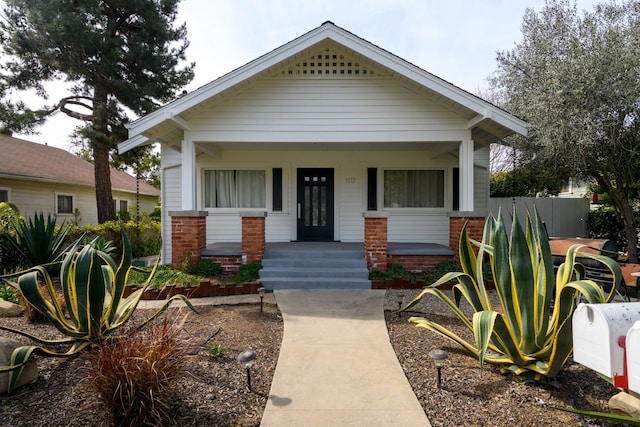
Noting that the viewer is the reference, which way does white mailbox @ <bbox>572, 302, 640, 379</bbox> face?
facing the viewer and to the left of the viewer

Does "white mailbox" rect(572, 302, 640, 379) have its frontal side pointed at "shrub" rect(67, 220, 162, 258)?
no

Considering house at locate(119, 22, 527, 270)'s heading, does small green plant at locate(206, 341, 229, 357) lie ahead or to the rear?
ahead

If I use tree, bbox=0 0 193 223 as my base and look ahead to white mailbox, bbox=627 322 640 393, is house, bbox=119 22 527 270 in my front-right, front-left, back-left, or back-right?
front-left

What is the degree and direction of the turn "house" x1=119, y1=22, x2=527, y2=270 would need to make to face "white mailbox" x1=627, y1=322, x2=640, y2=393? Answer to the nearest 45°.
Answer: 0° — it already faces it

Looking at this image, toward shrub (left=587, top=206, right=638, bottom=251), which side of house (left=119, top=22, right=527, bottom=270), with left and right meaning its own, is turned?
left

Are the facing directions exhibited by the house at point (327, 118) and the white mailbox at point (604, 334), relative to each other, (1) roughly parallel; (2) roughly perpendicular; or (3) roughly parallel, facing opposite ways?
roughly perpendicular

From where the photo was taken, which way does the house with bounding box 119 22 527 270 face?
toward the camera

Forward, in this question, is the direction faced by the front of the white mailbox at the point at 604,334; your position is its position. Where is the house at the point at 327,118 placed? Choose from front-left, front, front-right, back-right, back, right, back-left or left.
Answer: right

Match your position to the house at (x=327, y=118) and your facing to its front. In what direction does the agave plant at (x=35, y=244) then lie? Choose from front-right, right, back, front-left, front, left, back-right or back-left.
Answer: right

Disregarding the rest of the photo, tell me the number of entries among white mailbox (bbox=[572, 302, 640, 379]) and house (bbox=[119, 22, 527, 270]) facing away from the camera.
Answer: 0

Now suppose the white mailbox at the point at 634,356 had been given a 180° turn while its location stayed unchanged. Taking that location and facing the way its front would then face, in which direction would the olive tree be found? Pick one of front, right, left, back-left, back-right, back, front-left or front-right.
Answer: front-left

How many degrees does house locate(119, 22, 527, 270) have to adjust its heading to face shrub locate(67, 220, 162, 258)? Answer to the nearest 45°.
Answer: approximately 135° to its right

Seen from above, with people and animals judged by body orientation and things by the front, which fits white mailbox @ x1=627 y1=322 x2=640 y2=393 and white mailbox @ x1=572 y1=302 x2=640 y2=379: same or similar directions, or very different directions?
same or similar directions

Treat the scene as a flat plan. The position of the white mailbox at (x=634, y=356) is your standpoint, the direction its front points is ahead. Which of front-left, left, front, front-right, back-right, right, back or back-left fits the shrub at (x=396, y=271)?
right

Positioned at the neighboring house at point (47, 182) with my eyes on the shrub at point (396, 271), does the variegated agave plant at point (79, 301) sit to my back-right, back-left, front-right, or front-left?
front-right

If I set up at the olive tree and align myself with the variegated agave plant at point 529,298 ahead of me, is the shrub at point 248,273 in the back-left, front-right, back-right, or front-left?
front-right
